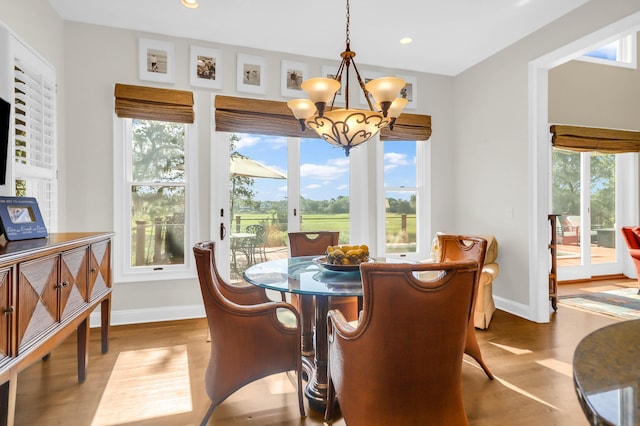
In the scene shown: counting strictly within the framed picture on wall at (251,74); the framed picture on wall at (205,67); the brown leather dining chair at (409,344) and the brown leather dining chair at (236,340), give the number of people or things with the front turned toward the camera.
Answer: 2

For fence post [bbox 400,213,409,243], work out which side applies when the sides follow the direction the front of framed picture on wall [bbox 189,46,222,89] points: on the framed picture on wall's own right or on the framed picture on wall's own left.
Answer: on the framed picture on wall's own left

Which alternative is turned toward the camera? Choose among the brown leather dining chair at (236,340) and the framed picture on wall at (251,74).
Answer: the framed picture on wall

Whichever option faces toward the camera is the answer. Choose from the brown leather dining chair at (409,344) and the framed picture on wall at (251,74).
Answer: the framed picture on wall

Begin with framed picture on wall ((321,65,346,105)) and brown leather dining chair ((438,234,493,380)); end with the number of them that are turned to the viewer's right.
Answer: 0

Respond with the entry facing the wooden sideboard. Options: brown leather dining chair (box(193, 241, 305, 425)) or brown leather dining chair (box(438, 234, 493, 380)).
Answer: brown leather dining chair (box(438, 234, 493, 380))

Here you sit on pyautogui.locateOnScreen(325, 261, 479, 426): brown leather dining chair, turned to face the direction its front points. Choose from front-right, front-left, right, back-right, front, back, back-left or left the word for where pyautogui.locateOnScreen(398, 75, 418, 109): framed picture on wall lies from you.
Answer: front-right

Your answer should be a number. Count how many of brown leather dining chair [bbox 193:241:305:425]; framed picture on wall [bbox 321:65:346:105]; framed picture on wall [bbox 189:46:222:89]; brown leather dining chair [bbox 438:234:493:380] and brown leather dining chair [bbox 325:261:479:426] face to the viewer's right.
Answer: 1

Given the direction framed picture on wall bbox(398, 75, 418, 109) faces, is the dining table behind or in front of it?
in front

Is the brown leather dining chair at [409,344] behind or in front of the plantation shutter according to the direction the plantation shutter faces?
in front

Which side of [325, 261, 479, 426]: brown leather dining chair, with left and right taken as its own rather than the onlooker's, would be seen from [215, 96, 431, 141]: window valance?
front

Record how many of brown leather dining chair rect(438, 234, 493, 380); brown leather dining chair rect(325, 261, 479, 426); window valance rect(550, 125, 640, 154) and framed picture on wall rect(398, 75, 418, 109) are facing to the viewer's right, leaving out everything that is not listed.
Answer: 0

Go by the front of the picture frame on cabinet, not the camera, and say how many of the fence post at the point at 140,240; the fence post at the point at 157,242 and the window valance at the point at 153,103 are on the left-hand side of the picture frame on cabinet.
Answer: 3

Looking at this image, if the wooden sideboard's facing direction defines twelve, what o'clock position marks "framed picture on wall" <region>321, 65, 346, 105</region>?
The framed picture on wall is roughly at 10 o'clock from the wooden sideboard.

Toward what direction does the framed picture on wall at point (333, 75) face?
toward the camera

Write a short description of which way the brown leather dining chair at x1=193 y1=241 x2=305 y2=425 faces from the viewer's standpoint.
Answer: facing to the right of the viewer
